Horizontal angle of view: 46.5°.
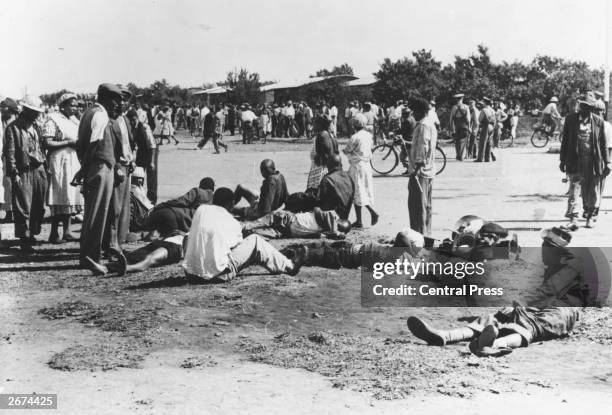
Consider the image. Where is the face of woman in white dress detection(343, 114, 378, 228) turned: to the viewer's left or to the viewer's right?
to the viewer's left

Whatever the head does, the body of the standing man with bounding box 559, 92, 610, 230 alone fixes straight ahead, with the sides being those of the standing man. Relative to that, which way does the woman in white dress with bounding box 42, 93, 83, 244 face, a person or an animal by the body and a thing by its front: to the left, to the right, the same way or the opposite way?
to the left

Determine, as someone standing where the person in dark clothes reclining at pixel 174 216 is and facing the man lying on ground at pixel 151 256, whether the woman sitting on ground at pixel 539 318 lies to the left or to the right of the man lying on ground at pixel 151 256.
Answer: left

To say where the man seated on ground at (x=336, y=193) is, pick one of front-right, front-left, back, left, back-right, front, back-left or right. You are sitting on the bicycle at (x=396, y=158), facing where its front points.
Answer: left

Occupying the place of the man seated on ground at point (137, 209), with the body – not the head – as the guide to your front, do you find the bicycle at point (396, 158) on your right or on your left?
on your left

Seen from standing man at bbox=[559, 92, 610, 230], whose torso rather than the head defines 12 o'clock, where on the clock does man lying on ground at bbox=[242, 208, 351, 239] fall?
The man lying on ground is roughly at 2 o'clock from the standing man.

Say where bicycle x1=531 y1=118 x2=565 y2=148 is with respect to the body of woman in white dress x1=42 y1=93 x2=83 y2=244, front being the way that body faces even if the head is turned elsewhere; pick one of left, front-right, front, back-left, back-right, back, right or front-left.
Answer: left

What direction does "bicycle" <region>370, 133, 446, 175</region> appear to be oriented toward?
to the viewer's left

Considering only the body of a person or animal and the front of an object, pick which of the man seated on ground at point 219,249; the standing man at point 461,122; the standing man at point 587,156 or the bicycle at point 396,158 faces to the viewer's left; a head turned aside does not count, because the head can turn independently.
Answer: the bicycle

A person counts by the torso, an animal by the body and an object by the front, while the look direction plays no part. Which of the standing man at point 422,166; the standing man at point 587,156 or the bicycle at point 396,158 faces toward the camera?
the standing man at point 587,156

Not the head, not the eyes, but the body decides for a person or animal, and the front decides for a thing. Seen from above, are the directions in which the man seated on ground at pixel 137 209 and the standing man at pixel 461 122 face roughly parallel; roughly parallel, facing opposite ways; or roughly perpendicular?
roughly perpendicular

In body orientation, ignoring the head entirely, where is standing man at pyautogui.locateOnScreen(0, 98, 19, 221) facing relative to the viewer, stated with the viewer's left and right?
facing to the right of the viewer

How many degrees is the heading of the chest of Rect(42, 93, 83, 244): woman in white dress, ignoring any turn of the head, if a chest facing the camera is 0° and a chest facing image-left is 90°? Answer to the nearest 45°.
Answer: approximately 315°

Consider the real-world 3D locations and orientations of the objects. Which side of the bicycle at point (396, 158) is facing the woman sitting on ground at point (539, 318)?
left

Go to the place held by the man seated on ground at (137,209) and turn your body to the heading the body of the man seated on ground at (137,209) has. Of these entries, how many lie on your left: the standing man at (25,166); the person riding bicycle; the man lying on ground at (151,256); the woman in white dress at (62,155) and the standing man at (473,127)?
2

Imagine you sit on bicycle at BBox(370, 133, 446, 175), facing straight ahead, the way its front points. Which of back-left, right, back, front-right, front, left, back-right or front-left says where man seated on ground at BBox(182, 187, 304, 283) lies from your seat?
left
